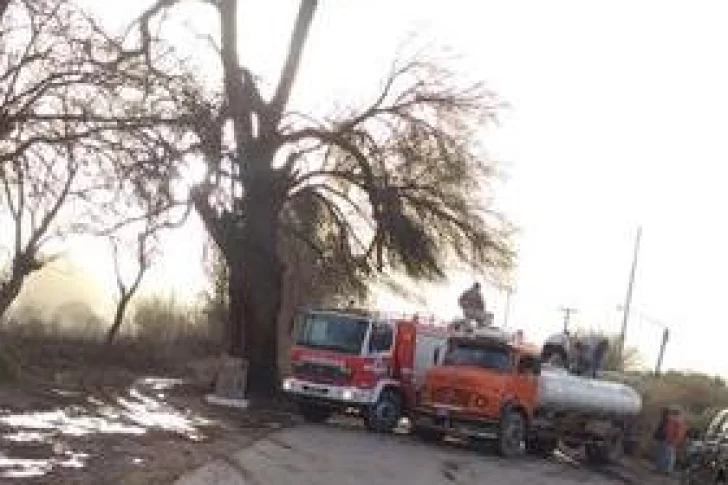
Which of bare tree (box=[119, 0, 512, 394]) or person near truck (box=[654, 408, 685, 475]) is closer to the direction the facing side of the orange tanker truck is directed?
the bare tree

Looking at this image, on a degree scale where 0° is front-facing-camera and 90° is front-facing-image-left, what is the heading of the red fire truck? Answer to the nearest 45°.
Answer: approximately 45°

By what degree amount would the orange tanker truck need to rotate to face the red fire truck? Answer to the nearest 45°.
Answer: approximately 45° to its right

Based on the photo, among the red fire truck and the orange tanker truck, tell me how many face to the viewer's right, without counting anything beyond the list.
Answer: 0

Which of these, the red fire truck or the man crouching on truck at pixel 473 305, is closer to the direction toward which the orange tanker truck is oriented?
the red fire truck

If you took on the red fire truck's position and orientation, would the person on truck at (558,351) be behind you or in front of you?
behind

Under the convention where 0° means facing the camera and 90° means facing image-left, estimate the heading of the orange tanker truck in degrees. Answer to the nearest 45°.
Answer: approximately 45°

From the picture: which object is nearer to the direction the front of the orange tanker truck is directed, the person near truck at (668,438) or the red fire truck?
the red fire truck

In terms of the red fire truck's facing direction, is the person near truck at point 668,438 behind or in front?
behind

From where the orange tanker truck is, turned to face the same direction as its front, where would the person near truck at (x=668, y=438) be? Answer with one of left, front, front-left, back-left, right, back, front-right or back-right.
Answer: back
